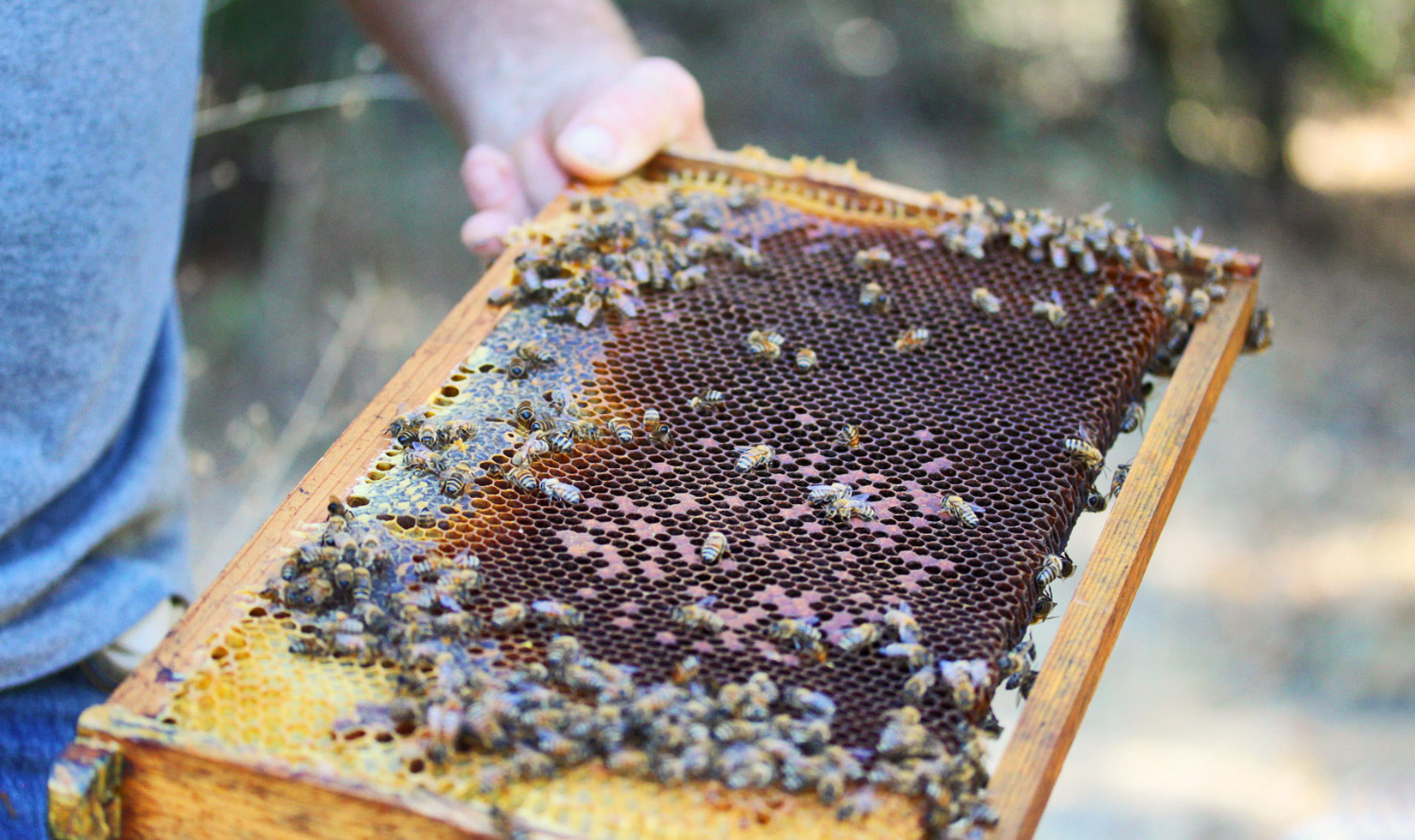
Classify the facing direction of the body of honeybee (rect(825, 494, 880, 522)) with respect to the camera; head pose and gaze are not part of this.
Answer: to the viewer's left

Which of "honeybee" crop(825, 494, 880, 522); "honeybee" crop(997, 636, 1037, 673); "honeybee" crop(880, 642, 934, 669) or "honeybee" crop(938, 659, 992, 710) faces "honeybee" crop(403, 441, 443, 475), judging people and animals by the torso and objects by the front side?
"honeybee" crop(825, 494, 880, 522)

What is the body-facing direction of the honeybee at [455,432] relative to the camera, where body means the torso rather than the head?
to the viewer's left
